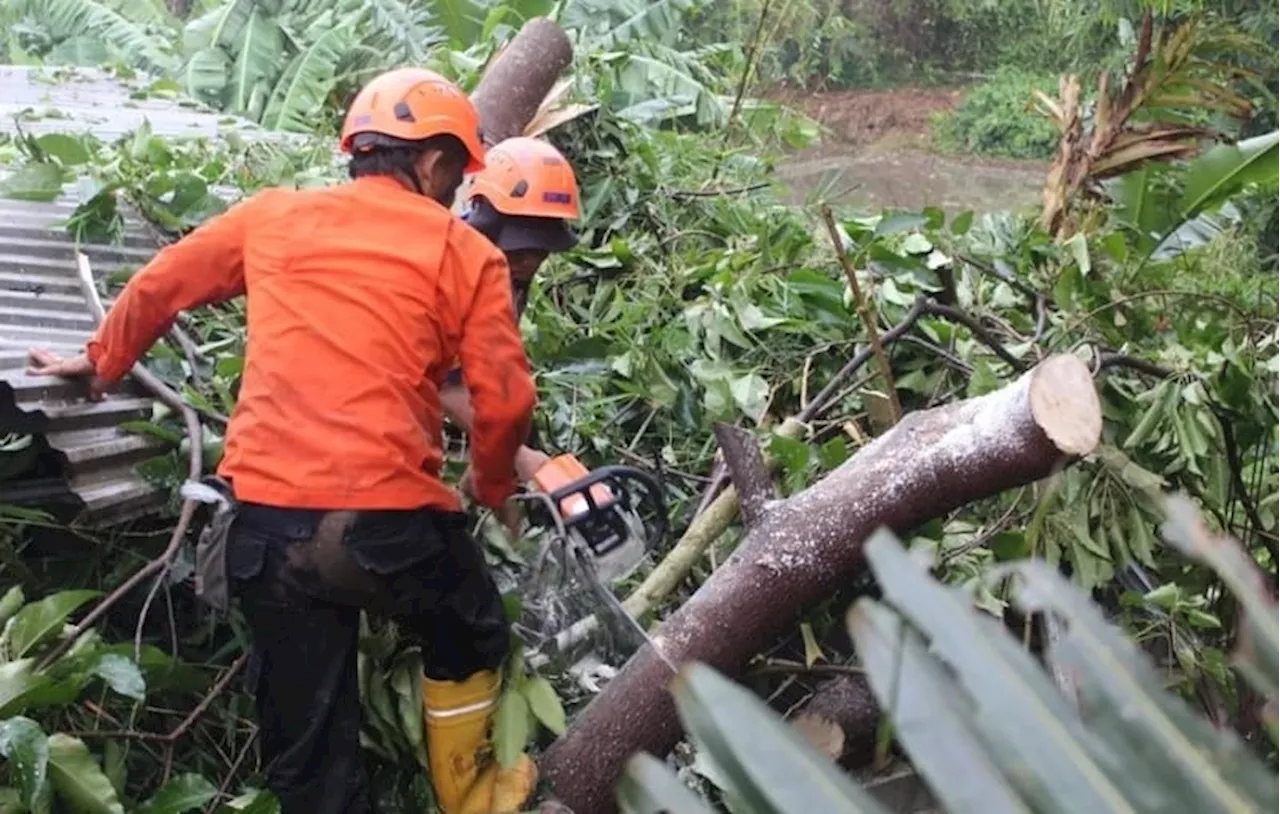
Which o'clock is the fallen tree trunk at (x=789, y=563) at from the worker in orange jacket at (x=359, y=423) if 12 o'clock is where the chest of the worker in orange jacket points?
The fallen tree trunk is roughly at 2 o'clock from the worker in orange jacket.

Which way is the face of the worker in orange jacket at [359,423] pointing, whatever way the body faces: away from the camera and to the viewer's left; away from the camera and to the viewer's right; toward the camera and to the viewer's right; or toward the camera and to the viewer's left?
away from the camera and to the viewer's right

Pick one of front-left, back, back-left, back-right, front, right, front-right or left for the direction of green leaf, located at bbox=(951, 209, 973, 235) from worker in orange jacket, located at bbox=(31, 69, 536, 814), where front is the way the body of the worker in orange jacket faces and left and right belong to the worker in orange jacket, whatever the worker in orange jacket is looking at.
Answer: front

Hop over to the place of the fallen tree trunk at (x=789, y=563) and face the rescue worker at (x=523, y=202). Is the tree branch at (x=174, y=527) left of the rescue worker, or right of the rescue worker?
left

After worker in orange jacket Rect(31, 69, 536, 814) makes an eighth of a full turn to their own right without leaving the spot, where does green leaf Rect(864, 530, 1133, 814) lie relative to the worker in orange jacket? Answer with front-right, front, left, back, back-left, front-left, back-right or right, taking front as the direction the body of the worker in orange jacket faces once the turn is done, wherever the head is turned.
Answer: right

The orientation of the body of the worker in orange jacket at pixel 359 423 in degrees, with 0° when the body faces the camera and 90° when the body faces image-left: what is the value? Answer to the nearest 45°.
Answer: approximately 225°

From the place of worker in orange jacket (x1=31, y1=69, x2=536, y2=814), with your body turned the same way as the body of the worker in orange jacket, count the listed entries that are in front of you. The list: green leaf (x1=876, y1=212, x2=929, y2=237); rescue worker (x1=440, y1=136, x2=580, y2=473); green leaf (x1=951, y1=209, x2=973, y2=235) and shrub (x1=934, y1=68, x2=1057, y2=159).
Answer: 4

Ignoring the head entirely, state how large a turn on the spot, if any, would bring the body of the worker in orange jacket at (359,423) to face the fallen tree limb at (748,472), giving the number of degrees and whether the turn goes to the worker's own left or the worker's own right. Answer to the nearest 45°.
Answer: approximately 45° to the worker's own right

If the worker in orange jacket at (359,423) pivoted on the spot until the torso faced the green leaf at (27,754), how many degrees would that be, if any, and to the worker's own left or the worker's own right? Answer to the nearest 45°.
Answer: approximately 180°

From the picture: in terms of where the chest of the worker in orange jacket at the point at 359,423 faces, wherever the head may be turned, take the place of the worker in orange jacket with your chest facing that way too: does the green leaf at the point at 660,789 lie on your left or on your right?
on your right

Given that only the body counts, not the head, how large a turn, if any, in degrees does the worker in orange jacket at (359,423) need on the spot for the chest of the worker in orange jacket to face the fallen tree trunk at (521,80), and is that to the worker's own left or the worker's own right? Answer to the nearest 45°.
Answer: approximately 45° to the worker's own left

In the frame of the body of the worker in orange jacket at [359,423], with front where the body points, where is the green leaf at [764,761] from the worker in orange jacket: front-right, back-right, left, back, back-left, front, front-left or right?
back-right

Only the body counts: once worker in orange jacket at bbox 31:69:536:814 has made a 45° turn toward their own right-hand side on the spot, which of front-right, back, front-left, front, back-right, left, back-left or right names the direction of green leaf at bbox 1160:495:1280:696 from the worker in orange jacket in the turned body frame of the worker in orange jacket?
right

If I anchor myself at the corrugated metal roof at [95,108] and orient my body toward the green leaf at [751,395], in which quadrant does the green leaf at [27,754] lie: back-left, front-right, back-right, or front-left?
front-right

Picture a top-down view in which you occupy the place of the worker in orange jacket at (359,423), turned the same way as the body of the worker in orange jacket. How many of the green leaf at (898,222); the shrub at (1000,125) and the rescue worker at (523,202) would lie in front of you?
3
